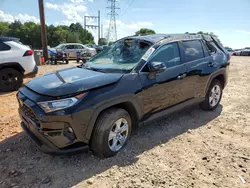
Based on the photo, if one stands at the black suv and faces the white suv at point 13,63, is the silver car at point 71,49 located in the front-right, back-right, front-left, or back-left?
front-right

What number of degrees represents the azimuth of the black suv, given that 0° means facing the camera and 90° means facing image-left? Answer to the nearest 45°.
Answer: approximately 45°

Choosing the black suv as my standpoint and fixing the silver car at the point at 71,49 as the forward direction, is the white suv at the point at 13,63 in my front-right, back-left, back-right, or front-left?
front-left

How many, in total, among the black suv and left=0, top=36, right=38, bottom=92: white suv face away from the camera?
0

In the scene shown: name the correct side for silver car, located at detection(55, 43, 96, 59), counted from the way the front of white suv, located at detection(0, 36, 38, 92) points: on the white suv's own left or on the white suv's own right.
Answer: on the white suv's own right

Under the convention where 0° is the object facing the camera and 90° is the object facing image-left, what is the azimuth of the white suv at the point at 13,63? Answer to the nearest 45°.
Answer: approximately 90°

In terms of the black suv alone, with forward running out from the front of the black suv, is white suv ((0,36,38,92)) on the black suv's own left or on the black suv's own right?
on the black suv's own right

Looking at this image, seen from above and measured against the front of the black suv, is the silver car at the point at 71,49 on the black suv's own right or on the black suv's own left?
on the black suv's own right

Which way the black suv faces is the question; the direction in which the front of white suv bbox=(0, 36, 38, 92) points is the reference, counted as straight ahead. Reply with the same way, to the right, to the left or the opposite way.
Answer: the same way
